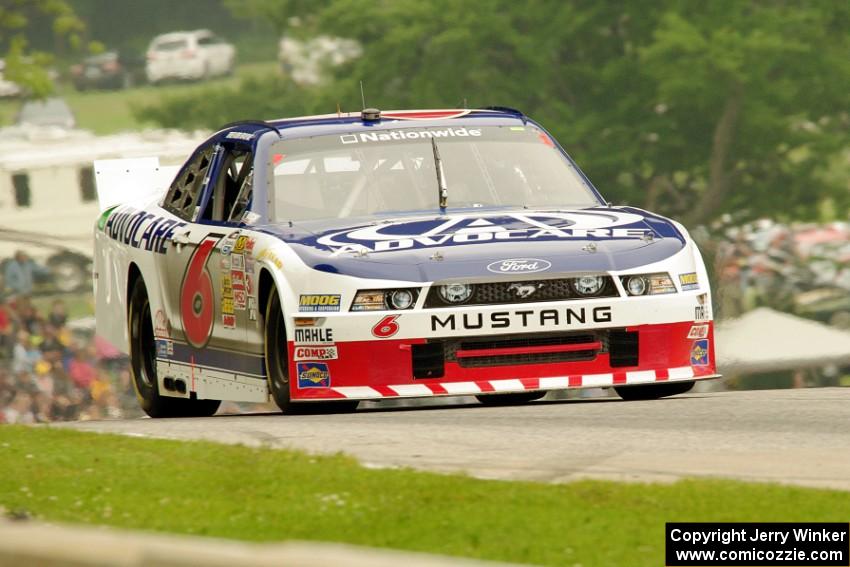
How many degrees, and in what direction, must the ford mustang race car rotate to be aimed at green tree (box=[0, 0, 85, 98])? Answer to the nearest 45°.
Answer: approximately 135° to its left

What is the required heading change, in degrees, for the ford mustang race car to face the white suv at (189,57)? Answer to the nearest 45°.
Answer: approximately 135° to its left

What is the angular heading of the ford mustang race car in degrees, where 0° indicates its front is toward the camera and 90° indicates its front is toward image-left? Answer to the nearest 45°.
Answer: approximately 315°
